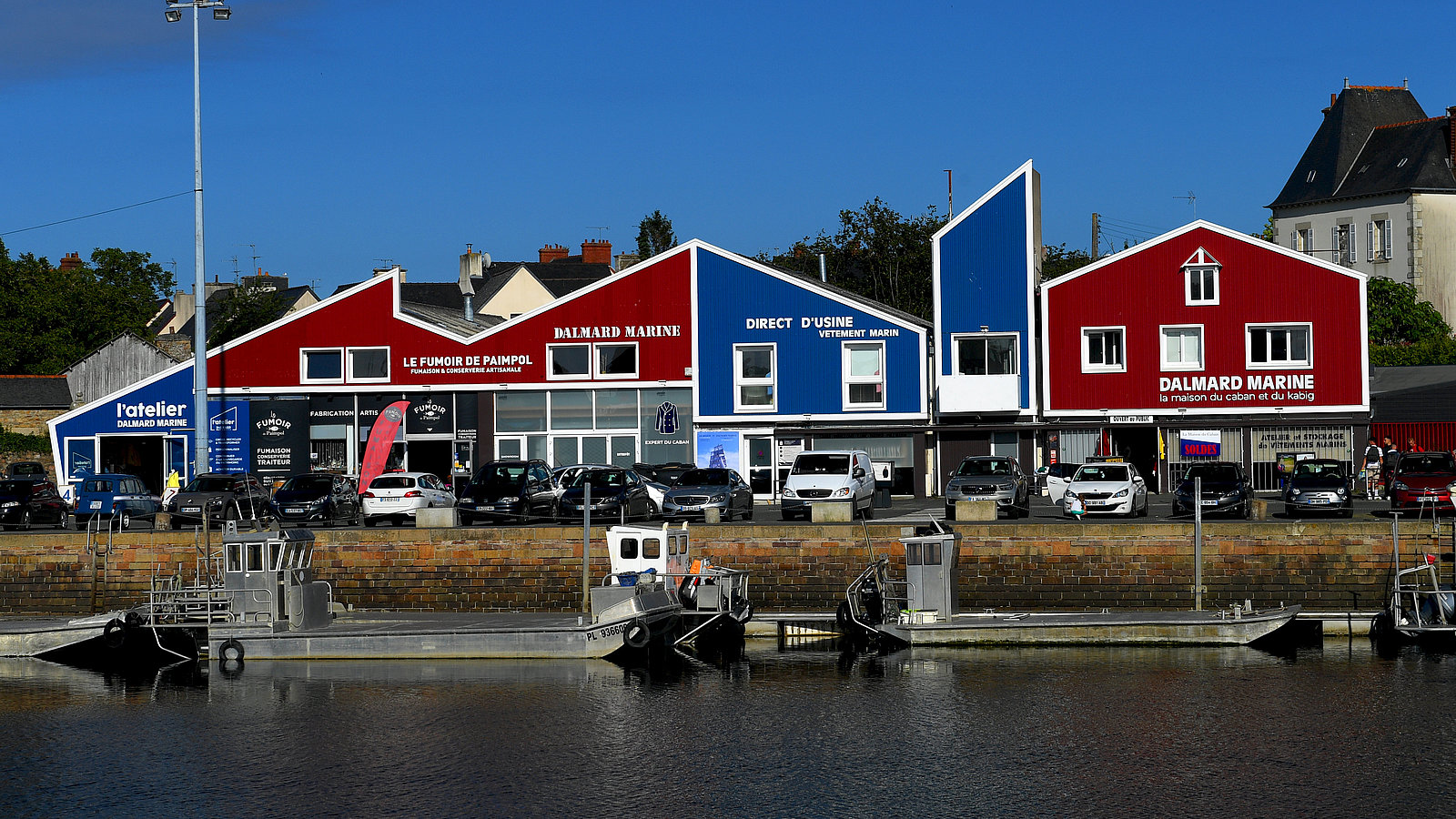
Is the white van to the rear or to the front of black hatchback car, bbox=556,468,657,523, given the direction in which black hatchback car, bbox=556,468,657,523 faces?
to the rear

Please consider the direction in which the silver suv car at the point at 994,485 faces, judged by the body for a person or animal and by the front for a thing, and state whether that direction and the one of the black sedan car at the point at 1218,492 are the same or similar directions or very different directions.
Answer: same or similar directions

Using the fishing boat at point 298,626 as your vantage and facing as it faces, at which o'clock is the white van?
The white van is roughly at 11 o'clock from the fishing boat.

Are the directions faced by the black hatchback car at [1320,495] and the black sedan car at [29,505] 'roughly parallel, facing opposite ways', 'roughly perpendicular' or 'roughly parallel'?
roughly parallel

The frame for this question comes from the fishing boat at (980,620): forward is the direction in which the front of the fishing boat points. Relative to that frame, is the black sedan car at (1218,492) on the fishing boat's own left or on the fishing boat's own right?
on the fishing boat's own left

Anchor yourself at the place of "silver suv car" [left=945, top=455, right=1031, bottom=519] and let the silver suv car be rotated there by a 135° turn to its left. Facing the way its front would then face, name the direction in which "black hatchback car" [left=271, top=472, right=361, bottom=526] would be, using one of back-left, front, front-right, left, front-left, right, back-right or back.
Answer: back-left

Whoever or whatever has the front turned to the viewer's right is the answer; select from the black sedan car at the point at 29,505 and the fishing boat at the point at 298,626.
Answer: the fishing boat

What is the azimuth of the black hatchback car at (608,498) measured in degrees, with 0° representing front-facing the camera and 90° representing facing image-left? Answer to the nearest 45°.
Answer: approximately 45°

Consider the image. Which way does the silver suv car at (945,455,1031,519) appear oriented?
toward the camera

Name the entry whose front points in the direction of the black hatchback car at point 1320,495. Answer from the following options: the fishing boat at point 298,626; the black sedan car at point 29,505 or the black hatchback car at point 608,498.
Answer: the fishing boat

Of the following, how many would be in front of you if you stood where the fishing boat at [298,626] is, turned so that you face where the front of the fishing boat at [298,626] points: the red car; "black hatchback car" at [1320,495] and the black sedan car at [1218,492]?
3

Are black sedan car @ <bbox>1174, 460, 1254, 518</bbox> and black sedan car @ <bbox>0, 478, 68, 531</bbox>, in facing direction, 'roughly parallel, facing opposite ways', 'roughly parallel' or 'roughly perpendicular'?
roughly parallel

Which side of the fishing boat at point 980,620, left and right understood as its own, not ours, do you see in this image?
right

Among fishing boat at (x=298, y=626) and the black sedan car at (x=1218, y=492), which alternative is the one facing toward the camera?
the black sedan car

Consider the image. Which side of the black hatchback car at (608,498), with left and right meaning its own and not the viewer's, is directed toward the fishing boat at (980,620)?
left

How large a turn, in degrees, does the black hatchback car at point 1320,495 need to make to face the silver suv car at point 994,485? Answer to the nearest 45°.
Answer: approximately 90° to its right

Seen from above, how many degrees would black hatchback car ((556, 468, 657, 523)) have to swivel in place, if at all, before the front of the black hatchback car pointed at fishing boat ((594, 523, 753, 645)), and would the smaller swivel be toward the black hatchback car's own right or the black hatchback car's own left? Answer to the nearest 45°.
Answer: approximately 45° to the black hatchback car's own left

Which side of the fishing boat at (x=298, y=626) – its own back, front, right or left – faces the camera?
right

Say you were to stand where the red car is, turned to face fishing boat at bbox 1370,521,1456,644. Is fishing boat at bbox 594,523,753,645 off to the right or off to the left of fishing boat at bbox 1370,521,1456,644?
right

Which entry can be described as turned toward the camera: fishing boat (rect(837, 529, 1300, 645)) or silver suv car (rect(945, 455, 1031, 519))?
the silver suv car

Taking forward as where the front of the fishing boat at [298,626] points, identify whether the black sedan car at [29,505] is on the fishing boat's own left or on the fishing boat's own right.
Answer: on the fishing boat's own left

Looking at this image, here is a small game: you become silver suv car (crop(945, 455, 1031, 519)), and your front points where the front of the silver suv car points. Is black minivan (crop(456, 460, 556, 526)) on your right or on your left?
on your right

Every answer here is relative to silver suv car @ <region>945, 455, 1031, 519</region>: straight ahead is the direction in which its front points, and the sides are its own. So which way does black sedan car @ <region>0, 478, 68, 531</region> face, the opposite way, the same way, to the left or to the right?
the same way
